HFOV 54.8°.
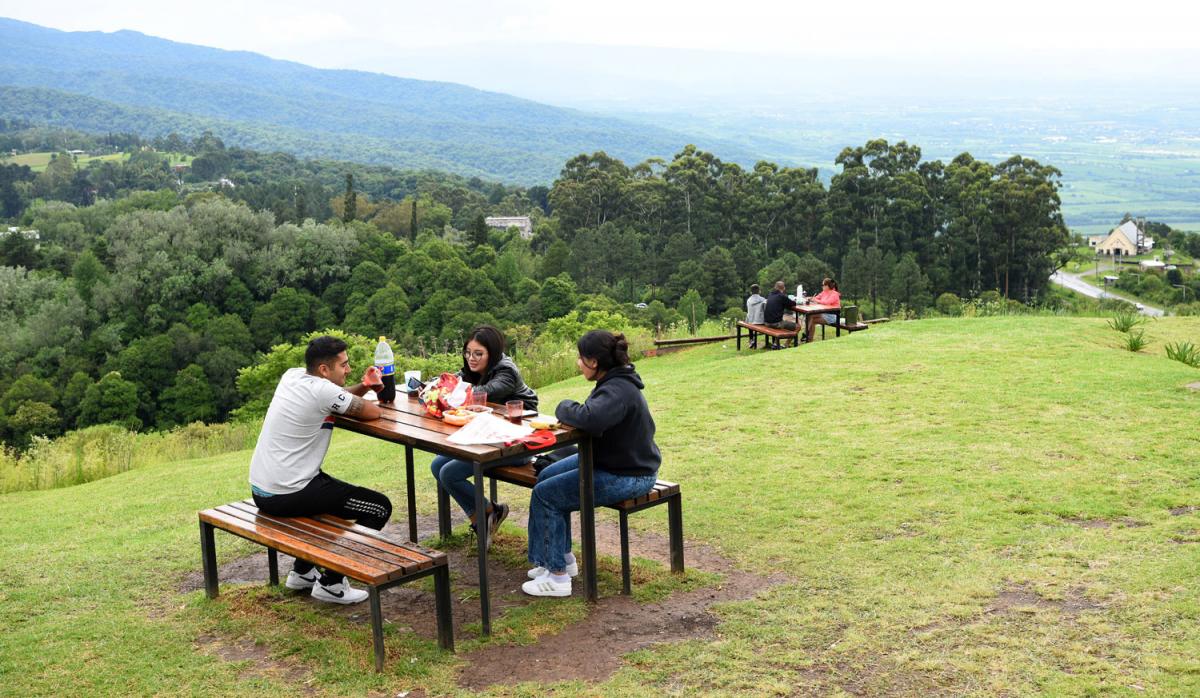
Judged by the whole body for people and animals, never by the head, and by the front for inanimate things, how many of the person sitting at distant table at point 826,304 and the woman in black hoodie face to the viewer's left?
2

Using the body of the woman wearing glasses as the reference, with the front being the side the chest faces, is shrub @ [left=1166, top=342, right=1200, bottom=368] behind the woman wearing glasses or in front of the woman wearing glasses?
behind

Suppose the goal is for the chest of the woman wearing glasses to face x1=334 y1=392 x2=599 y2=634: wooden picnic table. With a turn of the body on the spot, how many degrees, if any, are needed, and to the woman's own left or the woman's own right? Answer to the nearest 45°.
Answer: approximately 45° to the woman's own left

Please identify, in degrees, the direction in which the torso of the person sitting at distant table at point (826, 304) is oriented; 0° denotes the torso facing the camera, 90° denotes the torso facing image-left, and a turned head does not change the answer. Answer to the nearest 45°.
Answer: approximately 90°

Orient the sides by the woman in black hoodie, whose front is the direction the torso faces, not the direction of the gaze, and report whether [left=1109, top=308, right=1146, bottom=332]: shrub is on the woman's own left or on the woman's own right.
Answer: on the woman's own right

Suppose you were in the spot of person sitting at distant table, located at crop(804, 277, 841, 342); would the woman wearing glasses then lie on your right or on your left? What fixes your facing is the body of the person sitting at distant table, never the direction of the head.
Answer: on your left

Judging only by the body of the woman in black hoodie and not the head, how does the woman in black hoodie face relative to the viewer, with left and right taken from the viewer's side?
facing to the left of the viewer

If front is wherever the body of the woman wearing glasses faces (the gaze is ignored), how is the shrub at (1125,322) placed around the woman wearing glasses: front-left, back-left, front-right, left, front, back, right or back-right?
back

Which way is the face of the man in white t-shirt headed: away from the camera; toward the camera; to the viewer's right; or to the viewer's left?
to the viewer's right
